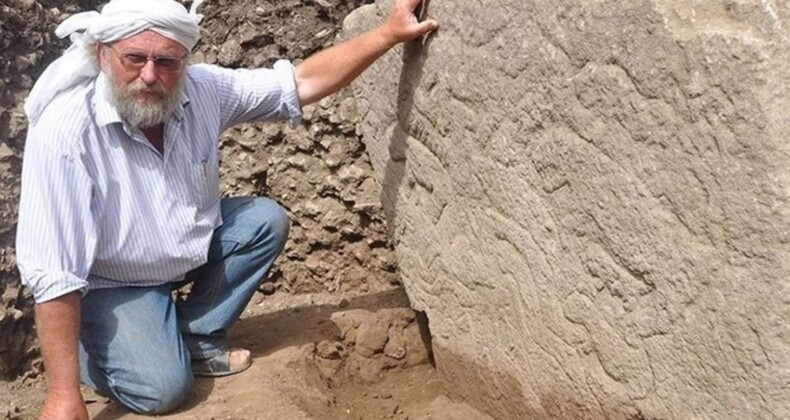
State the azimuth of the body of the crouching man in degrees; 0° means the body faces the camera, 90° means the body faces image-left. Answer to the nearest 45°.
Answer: approximately 315°

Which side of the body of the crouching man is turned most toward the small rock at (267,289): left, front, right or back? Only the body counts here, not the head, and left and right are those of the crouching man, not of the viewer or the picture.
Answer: left

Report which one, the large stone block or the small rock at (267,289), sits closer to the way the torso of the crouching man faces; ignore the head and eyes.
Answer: the large stone block
